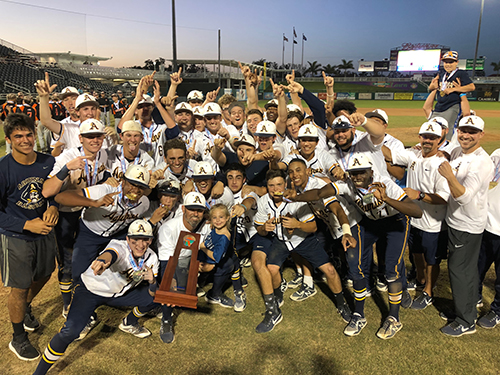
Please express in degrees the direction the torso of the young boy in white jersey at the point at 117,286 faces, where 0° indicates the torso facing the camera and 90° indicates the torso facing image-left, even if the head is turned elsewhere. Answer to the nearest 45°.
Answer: approximately 0°

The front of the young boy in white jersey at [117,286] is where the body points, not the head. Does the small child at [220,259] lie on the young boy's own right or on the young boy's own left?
on the young boy's own left
